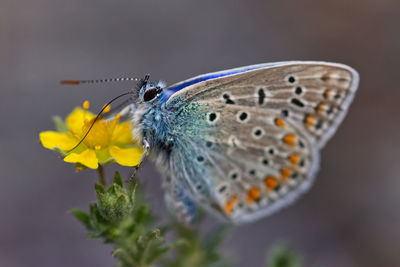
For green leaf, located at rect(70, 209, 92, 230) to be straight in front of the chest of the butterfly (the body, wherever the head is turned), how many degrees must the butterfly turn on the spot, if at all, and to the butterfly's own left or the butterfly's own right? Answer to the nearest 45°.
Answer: approximately 45° to the butterfly's own left

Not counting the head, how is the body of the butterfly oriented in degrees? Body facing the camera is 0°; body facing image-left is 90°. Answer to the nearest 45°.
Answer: approximately 90°
